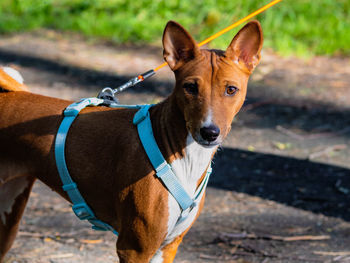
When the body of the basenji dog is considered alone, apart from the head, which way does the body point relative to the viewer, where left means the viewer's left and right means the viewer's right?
facing the viewer and to the right of the viewer
